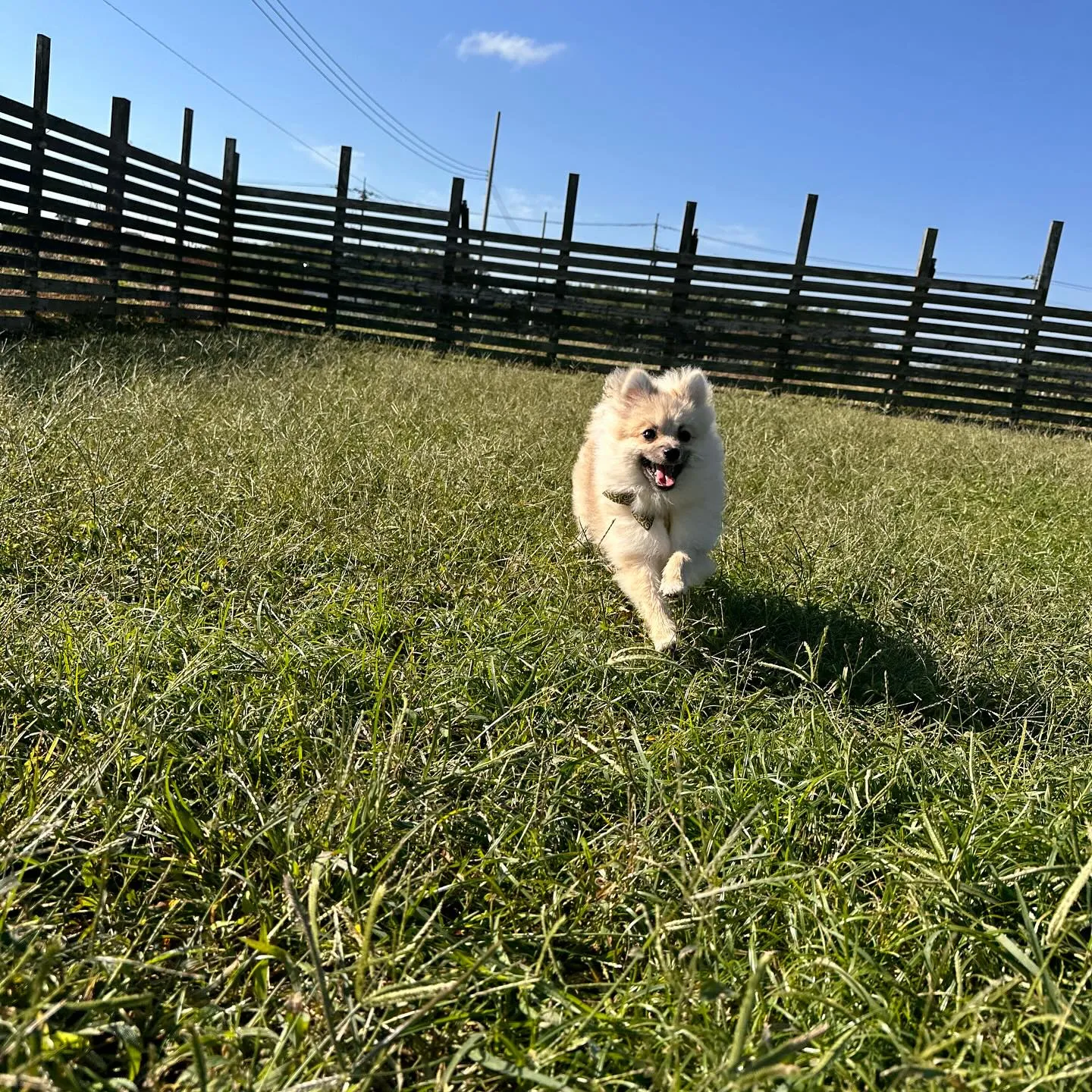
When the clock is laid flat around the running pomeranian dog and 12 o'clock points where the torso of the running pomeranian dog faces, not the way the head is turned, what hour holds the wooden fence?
The wooden fence is roughly at 6 o'clock from the running pomeranian dog.

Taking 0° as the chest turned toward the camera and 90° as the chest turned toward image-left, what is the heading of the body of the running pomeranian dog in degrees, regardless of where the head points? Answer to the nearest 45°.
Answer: approximately 0°
